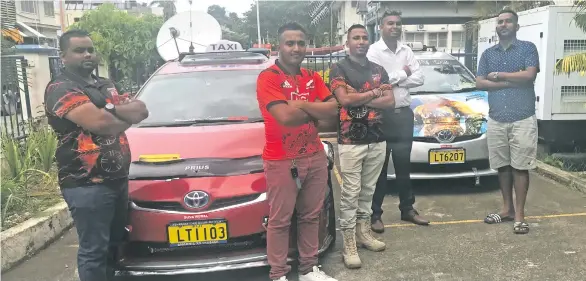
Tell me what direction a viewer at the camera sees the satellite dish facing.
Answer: facing the viewer and to the left of the viewer

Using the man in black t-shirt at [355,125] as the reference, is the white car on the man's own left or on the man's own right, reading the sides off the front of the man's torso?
on the man's own left

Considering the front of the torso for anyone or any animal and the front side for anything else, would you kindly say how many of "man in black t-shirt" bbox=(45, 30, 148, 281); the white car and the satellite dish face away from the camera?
0

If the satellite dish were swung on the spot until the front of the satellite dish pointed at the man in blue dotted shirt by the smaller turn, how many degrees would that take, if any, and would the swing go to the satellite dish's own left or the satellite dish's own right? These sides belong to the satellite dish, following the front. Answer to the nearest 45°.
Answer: approximately 90° to the satellite dish's own left

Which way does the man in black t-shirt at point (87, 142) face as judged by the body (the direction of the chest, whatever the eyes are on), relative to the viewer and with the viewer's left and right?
facing the viewer and to the right of the viewer

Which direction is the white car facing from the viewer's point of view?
toward the camera

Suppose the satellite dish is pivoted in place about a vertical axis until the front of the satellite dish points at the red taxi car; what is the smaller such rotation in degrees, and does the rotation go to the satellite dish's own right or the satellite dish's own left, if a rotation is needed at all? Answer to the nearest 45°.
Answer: approximately 45° to the satellite dish's own left

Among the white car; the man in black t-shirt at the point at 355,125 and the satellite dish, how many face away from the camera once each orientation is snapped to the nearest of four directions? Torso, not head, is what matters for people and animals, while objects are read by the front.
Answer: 0

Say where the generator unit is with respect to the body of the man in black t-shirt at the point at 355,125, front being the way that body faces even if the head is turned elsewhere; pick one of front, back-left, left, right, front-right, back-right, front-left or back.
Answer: left
